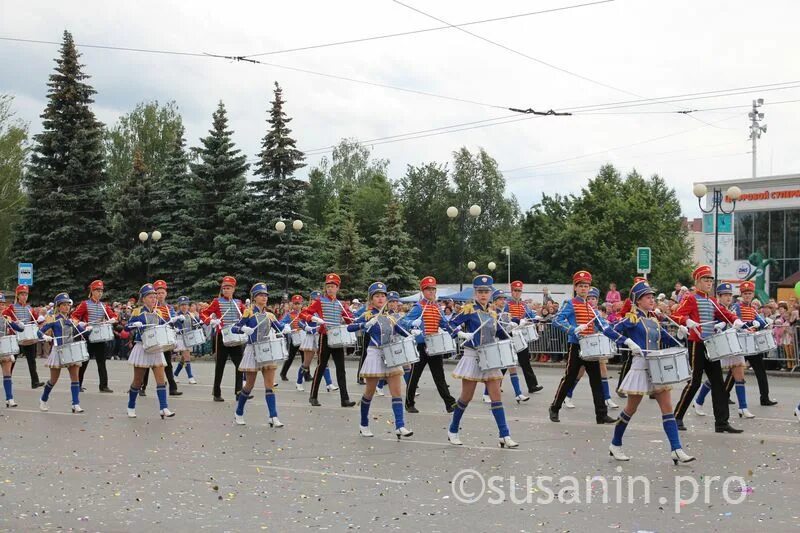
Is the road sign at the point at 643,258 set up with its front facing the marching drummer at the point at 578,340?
yes

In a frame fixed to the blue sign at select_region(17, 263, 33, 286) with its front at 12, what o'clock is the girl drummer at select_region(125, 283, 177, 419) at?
The girl drummer is roughly at 12 o'clock from the blue sign.

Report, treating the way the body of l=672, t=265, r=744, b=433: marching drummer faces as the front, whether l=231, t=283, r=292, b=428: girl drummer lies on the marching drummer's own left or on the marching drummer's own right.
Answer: on the marching drummer's own right

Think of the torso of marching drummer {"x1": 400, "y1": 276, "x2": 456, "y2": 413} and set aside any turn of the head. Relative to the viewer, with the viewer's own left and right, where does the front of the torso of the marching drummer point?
facing the viewer and to the right of the viewer

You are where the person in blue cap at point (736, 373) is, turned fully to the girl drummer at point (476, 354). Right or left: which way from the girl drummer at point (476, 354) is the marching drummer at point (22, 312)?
right

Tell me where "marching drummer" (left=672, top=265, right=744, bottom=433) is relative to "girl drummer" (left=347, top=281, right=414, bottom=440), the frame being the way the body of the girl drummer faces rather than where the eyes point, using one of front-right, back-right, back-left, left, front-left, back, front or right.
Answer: front-left
